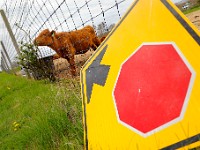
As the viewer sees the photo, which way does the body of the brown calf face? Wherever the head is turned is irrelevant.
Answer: to the viewer's left

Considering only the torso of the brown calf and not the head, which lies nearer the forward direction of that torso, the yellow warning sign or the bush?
the bush

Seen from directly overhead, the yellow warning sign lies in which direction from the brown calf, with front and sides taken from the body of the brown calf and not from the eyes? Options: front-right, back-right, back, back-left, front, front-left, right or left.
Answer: left
